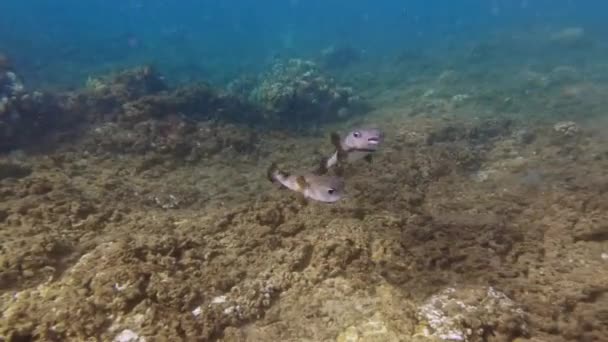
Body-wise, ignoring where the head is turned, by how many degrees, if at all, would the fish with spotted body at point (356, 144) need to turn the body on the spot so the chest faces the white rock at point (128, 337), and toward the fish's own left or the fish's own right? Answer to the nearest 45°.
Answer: approximately 90° to the fish's own right

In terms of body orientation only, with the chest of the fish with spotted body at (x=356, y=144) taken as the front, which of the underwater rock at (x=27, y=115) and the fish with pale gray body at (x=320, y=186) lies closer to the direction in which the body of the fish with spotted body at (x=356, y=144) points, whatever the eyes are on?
the fish with pale gray body

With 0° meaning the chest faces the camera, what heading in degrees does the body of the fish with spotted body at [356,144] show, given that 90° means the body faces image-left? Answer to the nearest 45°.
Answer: approximately 315°

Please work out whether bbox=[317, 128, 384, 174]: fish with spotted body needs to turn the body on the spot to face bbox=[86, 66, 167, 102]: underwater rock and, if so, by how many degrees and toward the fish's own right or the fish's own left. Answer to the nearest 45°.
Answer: approximately 180°

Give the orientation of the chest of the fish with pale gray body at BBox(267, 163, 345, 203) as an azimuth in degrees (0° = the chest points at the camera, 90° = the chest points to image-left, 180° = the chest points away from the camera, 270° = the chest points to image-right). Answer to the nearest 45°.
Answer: approximately 270°

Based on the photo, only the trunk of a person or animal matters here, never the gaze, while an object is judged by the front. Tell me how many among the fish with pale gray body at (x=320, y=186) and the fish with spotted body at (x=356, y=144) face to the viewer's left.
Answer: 0

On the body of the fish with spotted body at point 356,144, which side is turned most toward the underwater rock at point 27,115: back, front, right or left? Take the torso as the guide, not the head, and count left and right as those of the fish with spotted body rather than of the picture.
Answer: back

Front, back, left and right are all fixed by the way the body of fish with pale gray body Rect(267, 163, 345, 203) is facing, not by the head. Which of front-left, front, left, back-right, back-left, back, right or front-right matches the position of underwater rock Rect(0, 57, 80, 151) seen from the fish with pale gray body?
back-left

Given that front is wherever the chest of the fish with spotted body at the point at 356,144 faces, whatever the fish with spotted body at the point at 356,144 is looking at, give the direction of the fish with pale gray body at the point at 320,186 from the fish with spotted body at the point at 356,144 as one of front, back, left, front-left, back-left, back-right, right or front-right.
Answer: right

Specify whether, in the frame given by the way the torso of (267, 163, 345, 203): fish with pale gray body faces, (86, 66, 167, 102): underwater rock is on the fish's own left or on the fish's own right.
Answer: on the fish's own left

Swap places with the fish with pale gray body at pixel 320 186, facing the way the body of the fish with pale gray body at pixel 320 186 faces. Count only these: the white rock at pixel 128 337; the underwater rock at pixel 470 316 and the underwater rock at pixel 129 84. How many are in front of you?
1

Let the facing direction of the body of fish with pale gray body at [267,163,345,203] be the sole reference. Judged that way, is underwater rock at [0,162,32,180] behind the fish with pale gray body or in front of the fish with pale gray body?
behind
